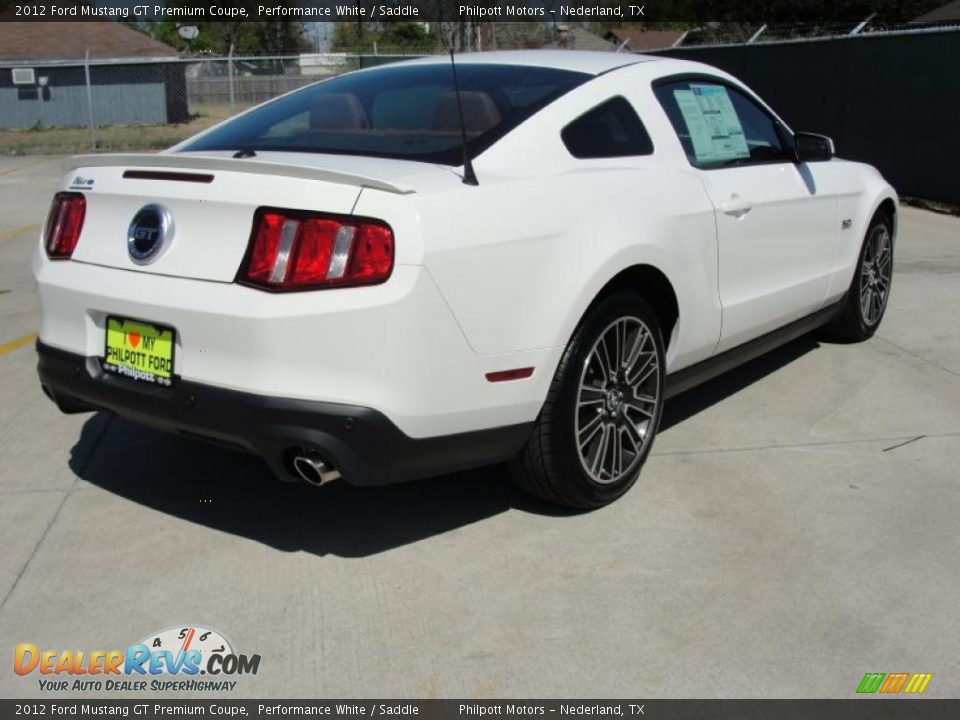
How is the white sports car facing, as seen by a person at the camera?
facing away from the viewer and to the right of the viewer
